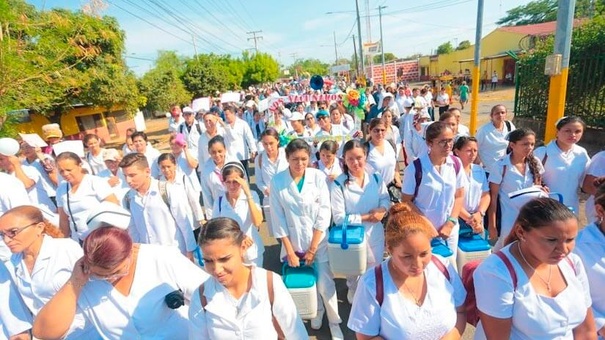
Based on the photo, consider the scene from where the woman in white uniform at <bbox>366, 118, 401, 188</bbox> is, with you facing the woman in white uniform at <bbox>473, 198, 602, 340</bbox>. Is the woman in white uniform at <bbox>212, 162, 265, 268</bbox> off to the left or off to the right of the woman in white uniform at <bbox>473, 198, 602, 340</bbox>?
right

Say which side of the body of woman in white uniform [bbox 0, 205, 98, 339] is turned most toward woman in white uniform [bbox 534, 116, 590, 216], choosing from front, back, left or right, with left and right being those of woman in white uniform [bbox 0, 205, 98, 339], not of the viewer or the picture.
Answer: left

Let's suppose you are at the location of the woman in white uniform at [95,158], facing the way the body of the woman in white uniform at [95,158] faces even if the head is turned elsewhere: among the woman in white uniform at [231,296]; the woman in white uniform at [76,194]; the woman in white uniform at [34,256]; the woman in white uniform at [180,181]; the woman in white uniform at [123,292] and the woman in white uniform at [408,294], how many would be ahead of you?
6

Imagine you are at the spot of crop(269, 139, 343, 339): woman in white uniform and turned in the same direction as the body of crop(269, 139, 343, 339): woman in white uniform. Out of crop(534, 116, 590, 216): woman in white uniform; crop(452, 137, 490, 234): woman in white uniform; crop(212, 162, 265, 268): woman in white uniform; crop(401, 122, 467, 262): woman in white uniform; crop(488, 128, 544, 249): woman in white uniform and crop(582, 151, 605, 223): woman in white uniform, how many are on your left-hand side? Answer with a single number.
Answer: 5

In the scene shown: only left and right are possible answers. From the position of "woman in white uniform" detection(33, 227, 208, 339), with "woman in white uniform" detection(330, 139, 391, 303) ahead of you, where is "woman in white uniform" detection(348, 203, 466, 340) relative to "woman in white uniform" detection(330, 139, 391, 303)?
right
